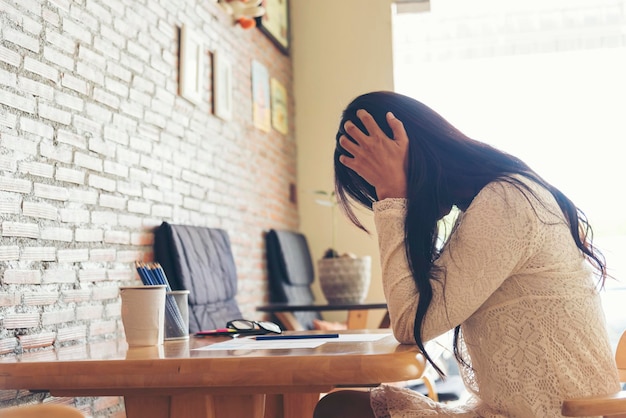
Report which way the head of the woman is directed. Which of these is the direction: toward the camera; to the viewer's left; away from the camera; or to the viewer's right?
to the viewer's left

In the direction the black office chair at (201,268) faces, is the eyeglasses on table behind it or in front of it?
in front

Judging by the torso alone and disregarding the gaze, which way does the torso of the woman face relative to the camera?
to the viewer's left

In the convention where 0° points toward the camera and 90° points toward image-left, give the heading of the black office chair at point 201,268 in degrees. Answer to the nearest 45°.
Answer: approximately 315°

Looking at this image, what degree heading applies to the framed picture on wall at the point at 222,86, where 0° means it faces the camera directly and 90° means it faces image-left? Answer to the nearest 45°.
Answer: approximately 315°

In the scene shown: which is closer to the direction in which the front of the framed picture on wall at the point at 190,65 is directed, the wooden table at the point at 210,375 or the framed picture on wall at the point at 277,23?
the wooden table
